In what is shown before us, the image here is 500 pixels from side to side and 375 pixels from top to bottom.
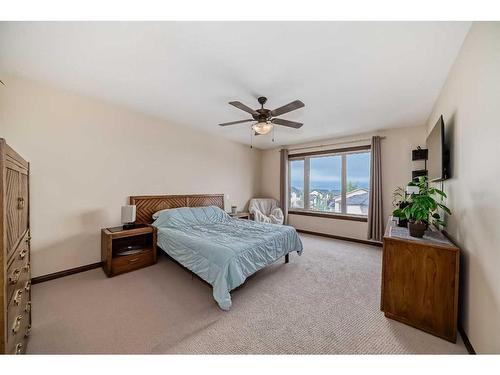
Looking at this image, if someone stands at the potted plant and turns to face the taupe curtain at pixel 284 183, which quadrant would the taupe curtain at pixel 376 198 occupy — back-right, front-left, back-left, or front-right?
front-right

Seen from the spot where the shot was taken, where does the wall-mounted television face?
facing to the left of the viewer

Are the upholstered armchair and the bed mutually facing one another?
no

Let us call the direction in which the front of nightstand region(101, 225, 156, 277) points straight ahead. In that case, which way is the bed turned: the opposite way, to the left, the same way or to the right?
the same way

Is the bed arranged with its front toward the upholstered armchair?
no

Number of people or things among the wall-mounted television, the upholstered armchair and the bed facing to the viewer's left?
1

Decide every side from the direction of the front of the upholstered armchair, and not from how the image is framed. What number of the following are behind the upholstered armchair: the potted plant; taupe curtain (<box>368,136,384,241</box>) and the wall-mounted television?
0

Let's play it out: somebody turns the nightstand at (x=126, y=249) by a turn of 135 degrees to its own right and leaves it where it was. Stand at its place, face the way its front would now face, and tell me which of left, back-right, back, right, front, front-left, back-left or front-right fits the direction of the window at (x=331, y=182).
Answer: back

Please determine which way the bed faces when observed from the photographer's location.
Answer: facing the viewer and to the right of the viewer

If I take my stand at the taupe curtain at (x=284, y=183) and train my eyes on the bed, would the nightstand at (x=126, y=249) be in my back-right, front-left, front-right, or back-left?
front-right

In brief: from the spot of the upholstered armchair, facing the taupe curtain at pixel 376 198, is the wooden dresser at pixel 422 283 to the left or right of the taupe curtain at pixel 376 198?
right

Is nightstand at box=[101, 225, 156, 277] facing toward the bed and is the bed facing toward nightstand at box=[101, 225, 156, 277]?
no

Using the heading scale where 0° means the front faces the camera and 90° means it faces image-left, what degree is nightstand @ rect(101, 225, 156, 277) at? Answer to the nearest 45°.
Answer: approximately 315°

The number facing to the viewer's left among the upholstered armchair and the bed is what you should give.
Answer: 0

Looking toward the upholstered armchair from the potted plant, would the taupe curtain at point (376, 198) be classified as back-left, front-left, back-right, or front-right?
front-right

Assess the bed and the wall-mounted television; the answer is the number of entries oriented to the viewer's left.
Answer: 1
